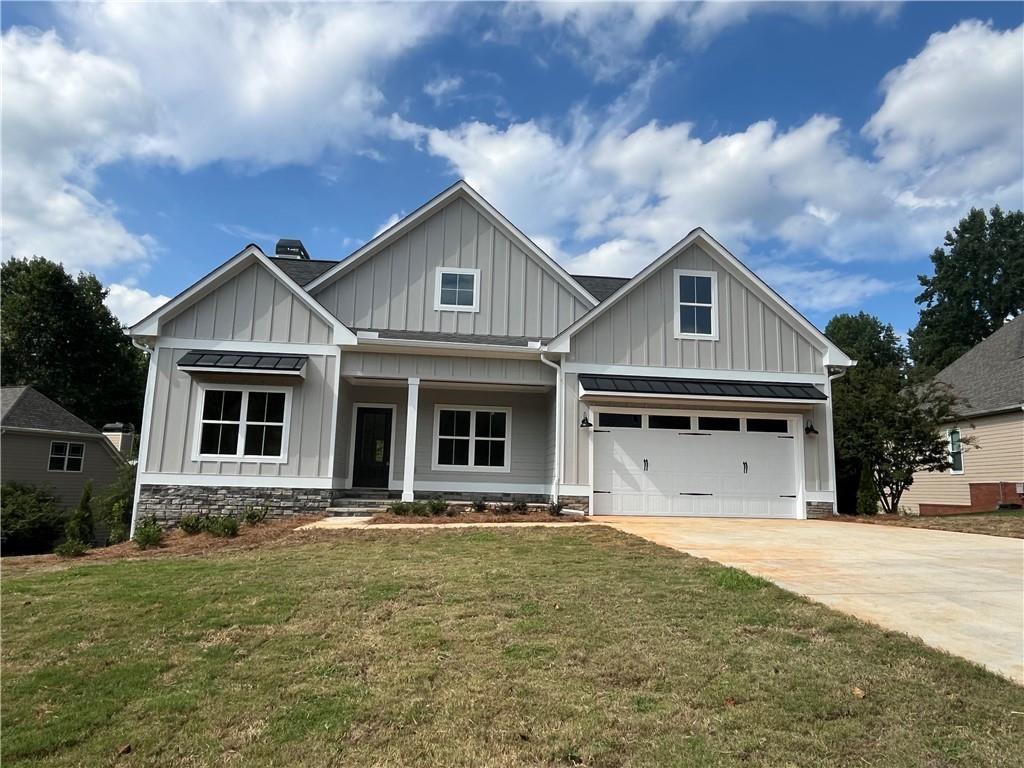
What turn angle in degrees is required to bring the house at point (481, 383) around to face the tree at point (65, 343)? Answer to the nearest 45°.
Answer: approximately 135° to its right

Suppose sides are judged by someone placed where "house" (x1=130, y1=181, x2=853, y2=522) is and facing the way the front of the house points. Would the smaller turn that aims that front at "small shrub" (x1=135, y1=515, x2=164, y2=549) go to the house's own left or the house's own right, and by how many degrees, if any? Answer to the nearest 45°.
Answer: approximately 45° to the house's own right

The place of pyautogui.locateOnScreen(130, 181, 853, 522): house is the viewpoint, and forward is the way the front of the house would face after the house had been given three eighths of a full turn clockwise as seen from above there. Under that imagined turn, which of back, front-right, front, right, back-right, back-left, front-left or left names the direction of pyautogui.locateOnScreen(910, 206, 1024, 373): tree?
right

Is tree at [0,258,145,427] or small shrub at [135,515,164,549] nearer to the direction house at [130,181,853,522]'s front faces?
the small shrub

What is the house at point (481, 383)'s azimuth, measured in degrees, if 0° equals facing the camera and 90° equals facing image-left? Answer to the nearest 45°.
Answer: approximately 0°

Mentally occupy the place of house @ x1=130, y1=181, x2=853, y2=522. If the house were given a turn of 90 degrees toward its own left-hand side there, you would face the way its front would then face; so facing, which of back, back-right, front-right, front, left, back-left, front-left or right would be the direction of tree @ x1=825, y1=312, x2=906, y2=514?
front

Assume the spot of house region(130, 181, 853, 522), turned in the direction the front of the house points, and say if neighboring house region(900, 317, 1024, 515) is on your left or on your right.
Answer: on your left

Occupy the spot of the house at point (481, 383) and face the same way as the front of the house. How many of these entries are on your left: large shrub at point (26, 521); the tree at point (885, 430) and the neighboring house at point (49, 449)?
1

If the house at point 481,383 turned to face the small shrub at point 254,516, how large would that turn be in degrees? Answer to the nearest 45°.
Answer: approximately 90° to its right

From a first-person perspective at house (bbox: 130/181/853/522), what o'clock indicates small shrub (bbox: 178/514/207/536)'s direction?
The small shrub is roughly at 2 o'clock from the house.
